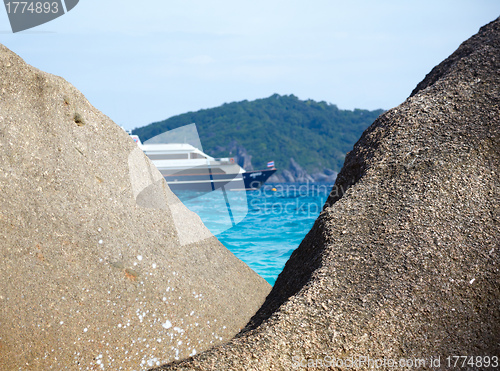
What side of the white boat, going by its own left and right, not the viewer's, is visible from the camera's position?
right

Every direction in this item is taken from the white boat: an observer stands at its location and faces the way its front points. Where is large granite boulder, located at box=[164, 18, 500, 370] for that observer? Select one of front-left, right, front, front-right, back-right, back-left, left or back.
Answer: right

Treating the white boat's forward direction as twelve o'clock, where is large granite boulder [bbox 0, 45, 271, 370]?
The large granite boulder is roughly at 3 o'clock from the white boat.
